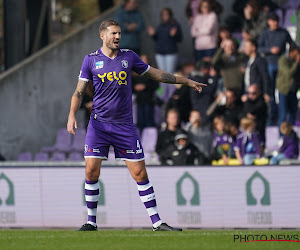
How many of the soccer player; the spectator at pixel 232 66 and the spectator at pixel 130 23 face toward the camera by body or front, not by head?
3

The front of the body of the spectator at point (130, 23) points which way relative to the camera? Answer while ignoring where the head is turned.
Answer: toward the camera

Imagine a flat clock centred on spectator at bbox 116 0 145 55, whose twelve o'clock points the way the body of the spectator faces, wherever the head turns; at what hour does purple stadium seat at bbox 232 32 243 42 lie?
The purple stadium seat is roughly at 9 o'clock from the spectator.

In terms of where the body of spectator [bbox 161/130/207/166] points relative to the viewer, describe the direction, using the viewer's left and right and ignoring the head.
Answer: facing the viewer

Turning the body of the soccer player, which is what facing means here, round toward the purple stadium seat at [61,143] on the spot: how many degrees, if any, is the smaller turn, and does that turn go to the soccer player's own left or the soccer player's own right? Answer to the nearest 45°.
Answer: approximately 180°
